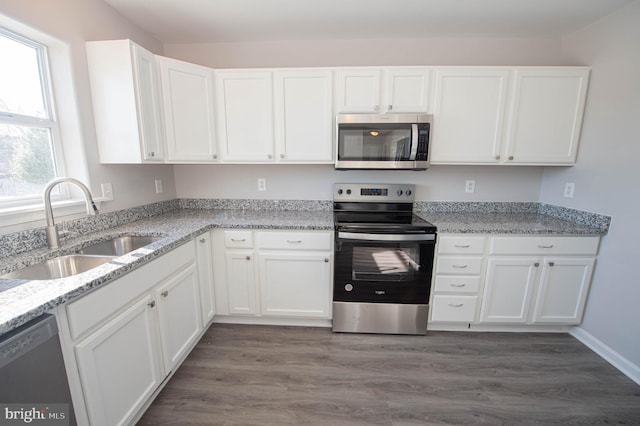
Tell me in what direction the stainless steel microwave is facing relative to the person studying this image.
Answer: facing the viewer

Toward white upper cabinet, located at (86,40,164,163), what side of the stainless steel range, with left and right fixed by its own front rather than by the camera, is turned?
right

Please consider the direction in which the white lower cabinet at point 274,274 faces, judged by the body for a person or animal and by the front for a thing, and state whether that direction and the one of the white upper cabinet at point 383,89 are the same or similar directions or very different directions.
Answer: same or similar directions

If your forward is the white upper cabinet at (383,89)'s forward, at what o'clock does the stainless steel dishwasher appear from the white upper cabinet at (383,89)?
The stainless steel dishwasher is roughly at 1 o'clock from the white upper cabinet.

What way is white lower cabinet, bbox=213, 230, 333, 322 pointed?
toward the camera

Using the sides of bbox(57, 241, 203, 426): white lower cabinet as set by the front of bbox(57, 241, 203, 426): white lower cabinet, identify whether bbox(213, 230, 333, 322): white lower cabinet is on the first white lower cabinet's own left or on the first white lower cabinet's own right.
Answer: on the first white lower cabinet's own left

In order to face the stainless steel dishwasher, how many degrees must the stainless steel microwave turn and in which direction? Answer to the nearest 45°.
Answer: approximately 45° to its right

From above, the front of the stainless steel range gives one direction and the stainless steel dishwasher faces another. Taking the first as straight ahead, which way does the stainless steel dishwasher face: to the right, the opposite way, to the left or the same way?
to the left

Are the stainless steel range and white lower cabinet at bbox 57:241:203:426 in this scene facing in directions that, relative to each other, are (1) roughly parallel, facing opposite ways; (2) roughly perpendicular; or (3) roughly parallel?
roughly perpendicular

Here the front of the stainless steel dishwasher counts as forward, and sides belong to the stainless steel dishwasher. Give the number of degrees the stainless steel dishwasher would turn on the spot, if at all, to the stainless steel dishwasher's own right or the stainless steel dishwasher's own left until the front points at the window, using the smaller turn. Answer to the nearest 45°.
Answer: approximately 135° to the stainless steel dishwasher's own left

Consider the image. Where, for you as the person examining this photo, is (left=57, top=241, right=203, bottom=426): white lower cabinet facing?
facing the viewer and to the right of the viewer
